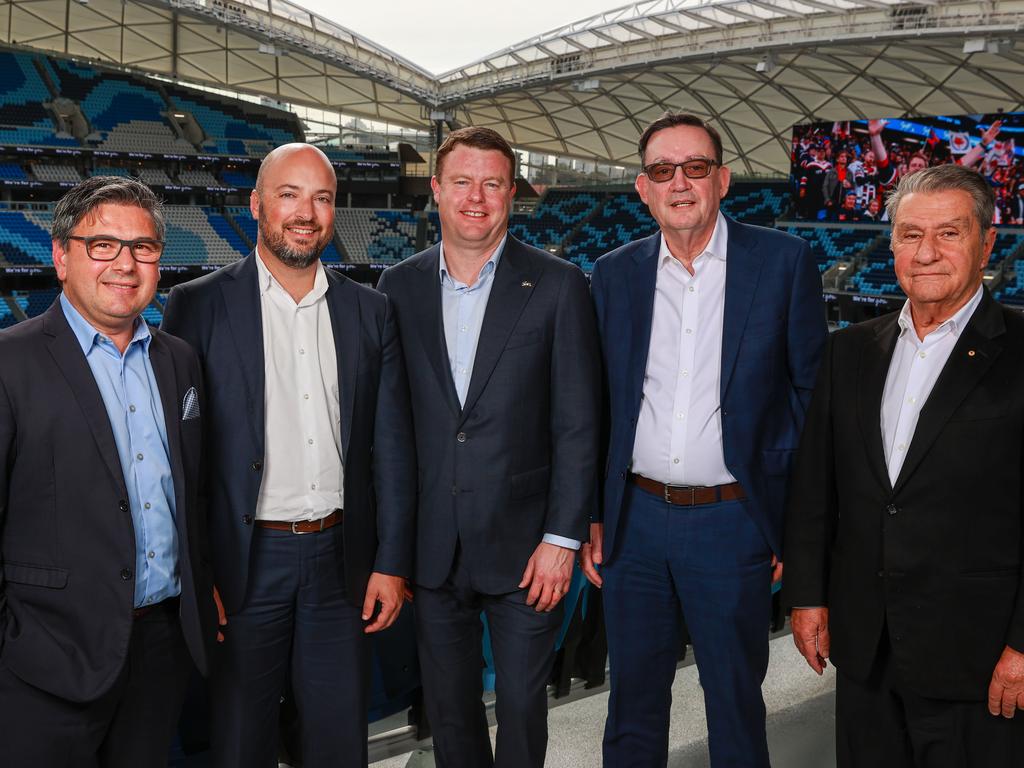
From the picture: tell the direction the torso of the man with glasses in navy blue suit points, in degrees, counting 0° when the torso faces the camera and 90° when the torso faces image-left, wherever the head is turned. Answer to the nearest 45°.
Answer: approximately 0°

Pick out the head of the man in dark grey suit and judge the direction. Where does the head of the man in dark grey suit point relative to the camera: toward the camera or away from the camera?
toward the camera

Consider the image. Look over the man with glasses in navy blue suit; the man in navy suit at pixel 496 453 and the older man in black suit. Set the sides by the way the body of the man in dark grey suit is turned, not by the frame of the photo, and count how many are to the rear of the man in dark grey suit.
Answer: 0

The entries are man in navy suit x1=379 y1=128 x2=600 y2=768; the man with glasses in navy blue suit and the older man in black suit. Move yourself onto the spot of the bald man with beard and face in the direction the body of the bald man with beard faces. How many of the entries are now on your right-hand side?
0

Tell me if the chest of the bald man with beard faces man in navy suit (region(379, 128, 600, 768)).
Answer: no

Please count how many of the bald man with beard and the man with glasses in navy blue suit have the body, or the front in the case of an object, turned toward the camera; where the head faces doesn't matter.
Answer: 2

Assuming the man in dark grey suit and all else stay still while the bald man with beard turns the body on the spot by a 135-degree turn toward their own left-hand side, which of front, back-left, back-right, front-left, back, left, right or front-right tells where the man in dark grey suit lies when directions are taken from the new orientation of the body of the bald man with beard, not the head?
back

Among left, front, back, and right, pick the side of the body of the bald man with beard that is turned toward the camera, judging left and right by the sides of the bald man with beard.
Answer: front

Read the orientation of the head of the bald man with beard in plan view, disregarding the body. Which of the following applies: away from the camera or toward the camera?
toward the camera

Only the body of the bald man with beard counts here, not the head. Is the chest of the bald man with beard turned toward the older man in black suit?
no

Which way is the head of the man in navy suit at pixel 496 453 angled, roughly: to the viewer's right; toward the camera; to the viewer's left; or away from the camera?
toward the camera

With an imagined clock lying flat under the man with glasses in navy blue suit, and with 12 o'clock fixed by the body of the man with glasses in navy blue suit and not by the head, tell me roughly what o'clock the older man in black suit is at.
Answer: The older man in black suit is roughly at 10 o'clock from the man with glasses in navy blue suit.

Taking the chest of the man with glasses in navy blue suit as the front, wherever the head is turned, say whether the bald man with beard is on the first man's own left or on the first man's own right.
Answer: on the first man's own right

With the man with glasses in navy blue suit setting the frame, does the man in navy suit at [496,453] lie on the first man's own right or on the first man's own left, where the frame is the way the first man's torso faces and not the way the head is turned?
on the first man's own right

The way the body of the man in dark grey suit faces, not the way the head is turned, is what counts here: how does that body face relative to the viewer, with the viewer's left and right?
facing the viewer and to the right of the viewer

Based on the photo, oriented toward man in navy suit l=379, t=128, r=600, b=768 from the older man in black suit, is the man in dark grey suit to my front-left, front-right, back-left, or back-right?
front-left

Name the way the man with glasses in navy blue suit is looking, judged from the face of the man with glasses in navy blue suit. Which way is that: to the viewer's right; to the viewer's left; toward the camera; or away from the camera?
toward the camera
